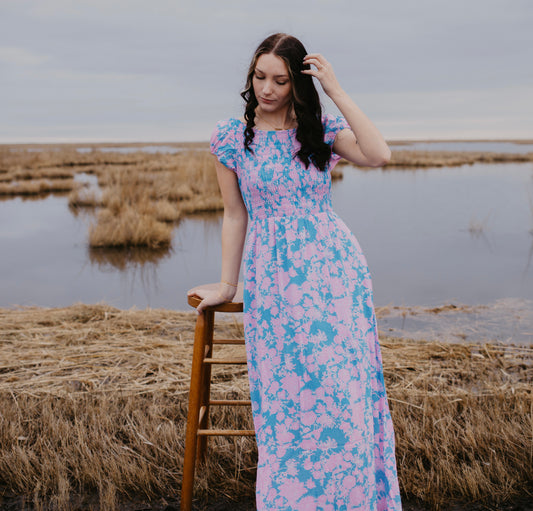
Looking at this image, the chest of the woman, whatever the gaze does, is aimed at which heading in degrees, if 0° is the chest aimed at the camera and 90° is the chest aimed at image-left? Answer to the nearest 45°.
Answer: approximately 0°
